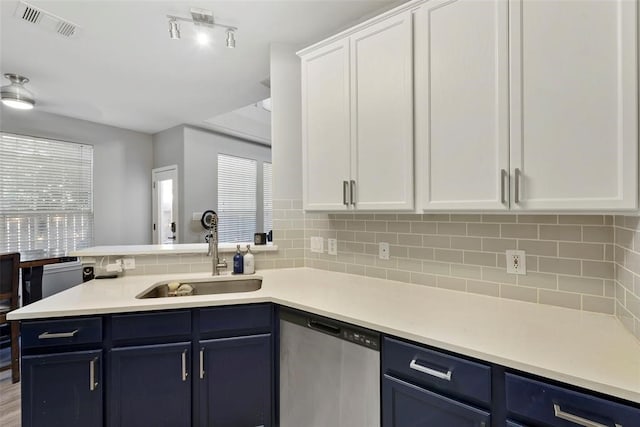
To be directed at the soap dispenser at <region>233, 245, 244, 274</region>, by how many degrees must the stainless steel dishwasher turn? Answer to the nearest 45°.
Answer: approximately 90° to its right

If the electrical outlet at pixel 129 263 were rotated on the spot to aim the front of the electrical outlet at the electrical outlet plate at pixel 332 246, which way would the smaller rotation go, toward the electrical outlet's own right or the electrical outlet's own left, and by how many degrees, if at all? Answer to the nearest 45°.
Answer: approximately 45° to the electrical outlet's own left

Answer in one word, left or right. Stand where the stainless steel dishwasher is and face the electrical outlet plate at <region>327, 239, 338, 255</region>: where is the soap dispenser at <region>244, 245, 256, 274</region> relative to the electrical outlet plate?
left

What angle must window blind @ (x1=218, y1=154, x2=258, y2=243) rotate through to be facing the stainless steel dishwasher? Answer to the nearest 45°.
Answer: approximately 45° to its right

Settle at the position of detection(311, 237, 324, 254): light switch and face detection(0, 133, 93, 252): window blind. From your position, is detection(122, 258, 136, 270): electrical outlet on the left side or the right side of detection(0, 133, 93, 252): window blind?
left

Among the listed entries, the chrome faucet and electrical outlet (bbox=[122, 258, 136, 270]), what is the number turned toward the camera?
2

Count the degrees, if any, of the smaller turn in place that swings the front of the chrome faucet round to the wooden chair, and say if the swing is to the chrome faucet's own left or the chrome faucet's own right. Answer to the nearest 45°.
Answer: approximately 135° to the chrome faucet's own right

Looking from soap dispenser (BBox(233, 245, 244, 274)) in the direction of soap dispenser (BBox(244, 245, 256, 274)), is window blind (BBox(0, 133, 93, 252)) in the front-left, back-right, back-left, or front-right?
back-left

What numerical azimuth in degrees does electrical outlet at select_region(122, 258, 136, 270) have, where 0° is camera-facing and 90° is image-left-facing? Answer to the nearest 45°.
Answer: approximately 0°

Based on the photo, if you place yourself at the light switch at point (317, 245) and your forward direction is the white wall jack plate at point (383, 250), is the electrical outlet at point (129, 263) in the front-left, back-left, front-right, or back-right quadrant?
back-right
